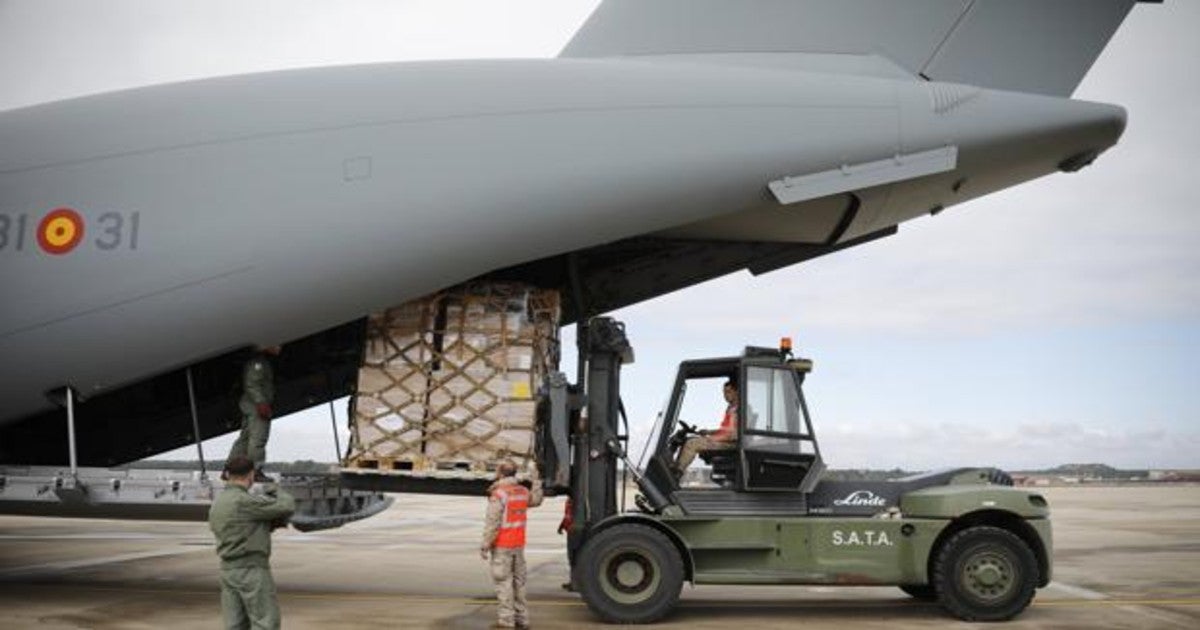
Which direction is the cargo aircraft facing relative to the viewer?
to the viewer's left

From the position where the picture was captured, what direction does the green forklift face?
facing to the left of the viewer

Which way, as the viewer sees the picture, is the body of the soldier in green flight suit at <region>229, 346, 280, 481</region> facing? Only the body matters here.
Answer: to the viewer's right

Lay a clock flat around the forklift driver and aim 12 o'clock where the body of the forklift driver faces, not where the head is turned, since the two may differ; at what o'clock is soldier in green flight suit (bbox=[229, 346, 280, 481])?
The soldier in green flight suit is roughly at 12 o'clock from the forklift driver.

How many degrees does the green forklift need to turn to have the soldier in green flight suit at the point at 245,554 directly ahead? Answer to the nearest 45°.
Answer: approximately 45° to its left

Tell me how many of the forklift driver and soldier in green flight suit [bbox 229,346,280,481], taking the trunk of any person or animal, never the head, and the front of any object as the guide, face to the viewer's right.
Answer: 1

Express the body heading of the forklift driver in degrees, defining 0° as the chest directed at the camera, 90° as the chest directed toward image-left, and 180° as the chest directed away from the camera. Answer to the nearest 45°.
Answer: approximately 90°

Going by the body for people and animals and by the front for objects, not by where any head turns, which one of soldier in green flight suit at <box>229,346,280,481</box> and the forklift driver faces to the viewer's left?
the forklift driver
